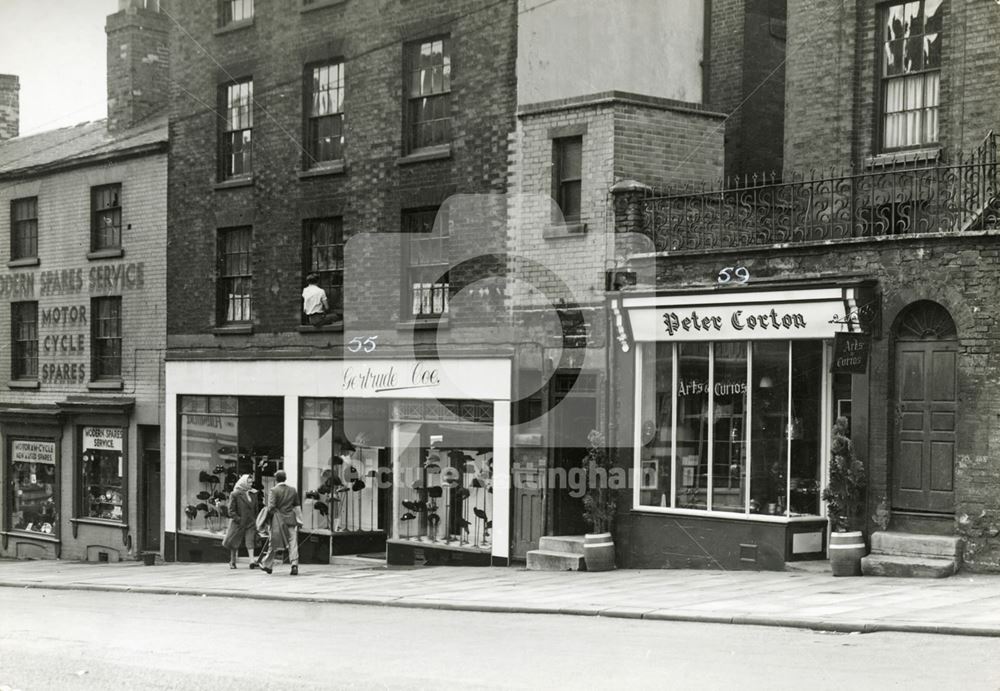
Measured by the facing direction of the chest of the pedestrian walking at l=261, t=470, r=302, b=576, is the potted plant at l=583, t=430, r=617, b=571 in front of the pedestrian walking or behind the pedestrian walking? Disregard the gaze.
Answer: behind

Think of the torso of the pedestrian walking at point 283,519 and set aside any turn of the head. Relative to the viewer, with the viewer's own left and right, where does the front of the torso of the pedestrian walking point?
facing away from the viewer and to the left of the viewer

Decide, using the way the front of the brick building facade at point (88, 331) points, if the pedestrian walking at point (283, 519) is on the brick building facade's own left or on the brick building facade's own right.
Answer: on the brick building facade's own left

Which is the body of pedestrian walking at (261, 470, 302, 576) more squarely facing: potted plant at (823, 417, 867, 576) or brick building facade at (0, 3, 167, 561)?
the brick building facade

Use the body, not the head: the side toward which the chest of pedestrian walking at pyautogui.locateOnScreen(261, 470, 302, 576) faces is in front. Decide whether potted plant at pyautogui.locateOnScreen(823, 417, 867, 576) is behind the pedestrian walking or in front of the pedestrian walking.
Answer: behind

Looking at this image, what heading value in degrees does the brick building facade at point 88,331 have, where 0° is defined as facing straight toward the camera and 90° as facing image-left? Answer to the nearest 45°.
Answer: approximately 45°
